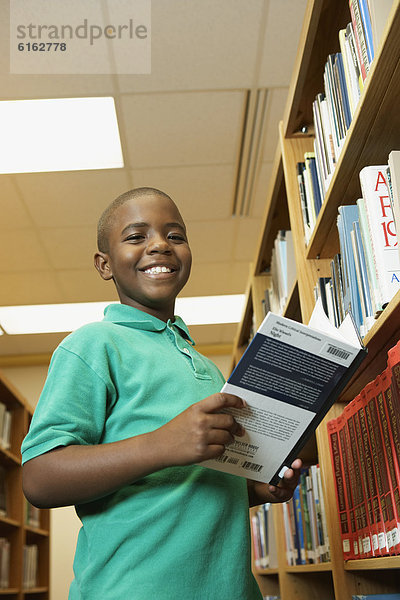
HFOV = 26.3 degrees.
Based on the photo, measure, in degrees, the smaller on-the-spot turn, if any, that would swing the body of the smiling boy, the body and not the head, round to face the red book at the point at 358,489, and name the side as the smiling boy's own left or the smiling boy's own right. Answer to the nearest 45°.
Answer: approximately 90° to the smiling boy's own left

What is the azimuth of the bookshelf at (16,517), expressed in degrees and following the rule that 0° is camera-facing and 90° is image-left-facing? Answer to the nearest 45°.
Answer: approximately 315°

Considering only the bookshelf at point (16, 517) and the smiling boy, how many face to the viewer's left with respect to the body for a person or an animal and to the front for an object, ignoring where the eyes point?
0

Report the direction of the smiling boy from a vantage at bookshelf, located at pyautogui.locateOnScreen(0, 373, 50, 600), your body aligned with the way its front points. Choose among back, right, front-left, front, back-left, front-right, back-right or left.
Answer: front-right

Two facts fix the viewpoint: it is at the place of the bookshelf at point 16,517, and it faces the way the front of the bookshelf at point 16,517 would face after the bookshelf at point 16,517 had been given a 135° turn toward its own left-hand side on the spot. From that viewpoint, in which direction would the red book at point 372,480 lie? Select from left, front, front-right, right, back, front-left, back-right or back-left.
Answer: back

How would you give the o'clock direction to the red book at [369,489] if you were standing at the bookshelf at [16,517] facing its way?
The red book is roughly at 1 o'clock from the bookshelf.

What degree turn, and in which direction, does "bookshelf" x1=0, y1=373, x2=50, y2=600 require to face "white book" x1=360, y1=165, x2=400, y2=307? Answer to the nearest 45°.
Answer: approximately 45° to its right

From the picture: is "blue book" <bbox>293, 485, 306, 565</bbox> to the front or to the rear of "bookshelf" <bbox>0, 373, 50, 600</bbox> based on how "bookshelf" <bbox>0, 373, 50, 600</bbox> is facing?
to the front
